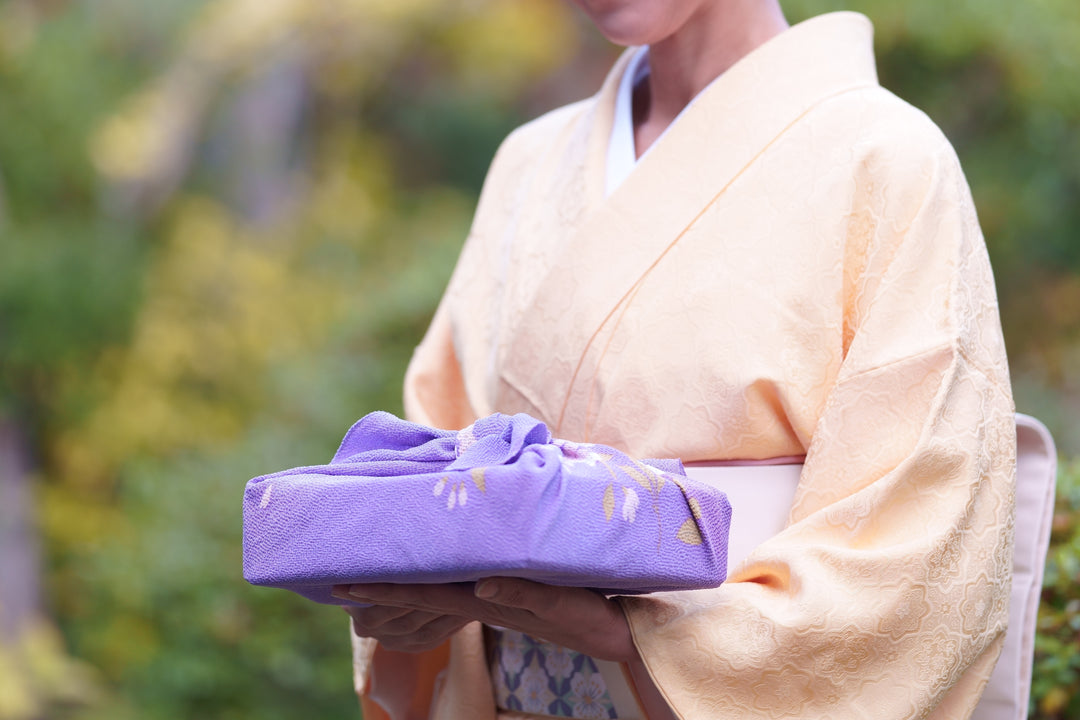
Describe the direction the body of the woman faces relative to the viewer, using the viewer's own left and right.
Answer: facing the viewer and to the left of the viewer
